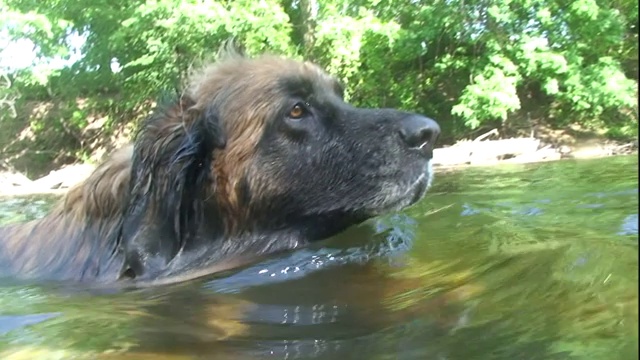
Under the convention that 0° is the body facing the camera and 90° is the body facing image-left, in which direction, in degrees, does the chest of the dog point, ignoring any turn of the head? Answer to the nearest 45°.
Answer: approximately 270°
